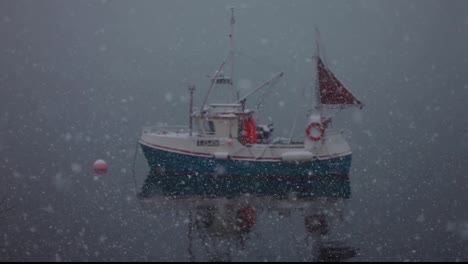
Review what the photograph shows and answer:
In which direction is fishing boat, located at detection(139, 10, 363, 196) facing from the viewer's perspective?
to the viewer's left

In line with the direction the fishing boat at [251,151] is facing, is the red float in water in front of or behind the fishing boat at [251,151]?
in front
